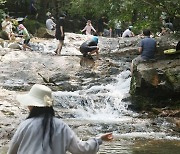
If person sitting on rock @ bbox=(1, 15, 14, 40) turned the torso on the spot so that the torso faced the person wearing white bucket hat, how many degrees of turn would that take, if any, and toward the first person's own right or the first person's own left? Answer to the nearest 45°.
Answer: approximately 45° to the first person's own right

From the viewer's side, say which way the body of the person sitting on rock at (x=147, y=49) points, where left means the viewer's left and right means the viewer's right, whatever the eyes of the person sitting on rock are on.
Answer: facing away from the viewer and to the left of the viewer

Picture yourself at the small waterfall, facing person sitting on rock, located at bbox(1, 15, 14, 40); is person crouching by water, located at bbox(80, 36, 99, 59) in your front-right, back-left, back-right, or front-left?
front-right

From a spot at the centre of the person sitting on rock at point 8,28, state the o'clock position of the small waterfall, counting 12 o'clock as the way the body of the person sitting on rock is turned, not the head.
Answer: The small waterfall is roughly at 1 o'clock from the person sitting on rock.

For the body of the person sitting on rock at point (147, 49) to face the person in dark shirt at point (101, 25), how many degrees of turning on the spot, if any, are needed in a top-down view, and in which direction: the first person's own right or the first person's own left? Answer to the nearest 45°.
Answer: approximately 45° to the first person's own right

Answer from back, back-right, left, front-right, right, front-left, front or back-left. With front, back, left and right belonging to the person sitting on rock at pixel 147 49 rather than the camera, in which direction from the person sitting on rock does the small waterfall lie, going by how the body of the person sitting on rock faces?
left

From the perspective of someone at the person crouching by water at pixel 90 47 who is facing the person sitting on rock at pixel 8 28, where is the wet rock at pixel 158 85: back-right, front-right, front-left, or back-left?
back-left

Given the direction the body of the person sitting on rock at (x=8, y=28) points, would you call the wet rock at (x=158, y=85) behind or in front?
in front

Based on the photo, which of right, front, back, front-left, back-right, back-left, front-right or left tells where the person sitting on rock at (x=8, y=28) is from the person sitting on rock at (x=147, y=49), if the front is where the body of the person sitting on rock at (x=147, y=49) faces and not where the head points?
front

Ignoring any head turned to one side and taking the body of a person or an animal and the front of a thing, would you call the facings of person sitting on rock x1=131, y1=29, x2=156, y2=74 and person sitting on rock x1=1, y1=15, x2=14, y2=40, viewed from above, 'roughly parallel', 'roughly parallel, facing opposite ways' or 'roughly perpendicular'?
roughly parallel, facing opposite ways

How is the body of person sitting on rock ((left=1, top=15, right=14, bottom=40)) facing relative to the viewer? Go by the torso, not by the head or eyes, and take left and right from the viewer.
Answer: facing the viewer and to the right of the viewer
